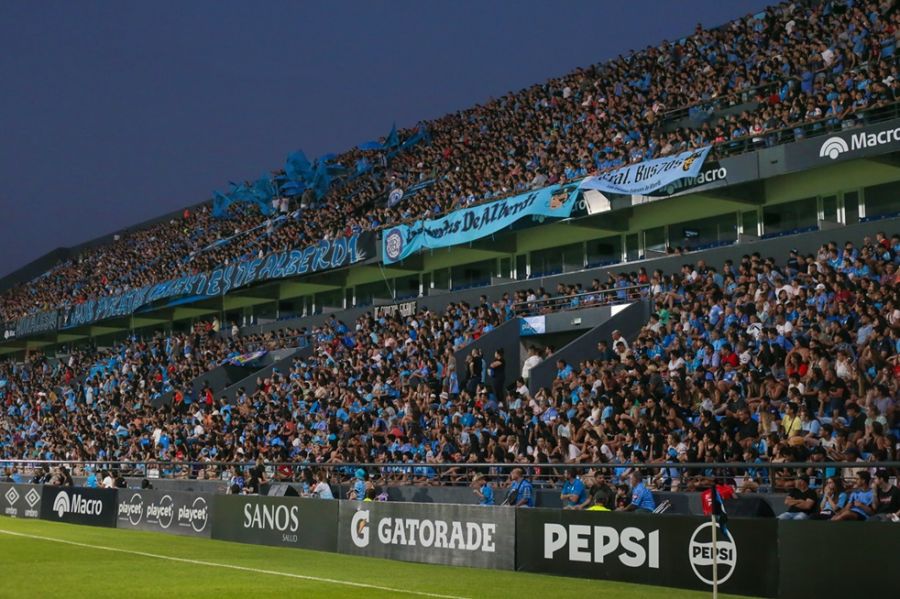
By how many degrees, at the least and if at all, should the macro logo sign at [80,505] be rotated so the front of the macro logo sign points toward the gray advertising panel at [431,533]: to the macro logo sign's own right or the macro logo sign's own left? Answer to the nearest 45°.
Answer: approximately 45° to the macro logo sign's own left

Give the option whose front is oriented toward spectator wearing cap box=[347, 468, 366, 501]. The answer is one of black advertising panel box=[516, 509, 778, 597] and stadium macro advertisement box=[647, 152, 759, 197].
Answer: the stadium macro advertisement

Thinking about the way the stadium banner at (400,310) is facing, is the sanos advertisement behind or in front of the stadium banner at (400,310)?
in front

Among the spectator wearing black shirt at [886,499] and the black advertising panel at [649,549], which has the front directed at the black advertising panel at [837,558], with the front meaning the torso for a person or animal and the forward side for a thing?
the spectator wearing black shirt

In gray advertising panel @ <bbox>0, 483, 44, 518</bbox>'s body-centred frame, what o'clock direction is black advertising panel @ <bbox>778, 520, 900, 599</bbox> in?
black advertising panel @ <bbox>778, 520, 900, 599</bbox> is roughly at 10 o'clock from gray advertising panel @ <bbox>0, 483, 44, 518</bbox>.

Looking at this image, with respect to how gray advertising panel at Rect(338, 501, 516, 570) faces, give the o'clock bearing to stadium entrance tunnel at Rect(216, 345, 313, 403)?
The stadium entrance tunnel is roughly at 4 o'clock from the gray advertising panel.

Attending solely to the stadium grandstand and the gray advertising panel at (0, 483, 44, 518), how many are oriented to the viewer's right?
0

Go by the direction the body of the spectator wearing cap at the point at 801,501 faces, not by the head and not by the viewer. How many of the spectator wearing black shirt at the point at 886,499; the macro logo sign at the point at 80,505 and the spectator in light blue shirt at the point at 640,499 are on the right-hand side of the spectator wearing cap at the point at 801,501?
2

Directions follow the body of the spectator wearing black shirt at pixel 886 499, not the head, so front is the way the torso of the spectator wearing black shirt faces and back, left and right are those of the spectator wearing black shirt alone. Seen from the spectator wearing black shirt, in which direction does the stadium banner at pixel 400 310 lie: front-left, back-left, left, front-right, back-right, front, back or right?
right

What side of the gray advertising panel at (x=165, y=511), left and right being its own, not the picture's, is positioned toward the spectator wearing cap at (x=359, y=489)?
left
